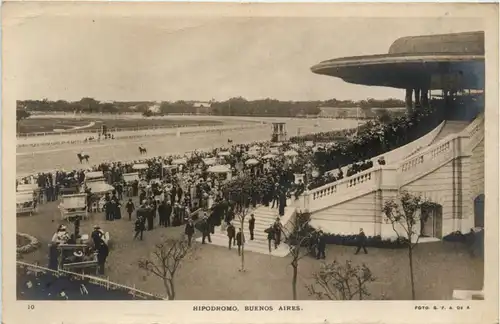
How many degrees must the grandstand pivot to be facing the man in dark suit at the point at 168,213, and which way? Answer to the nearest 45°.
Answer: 0° — it already faces them

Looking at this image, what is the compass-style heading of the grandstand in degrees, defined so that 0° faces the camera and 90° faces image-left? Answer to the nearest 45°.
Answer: approximately 90°

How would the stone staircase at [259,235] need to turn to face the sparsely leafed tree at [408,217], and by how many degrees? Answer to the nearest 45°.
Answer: approximately 135° to its left

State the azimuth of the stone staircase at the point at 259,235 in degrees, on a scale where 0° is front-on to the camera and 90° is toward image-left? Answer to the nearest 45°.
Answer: approximately 45°
